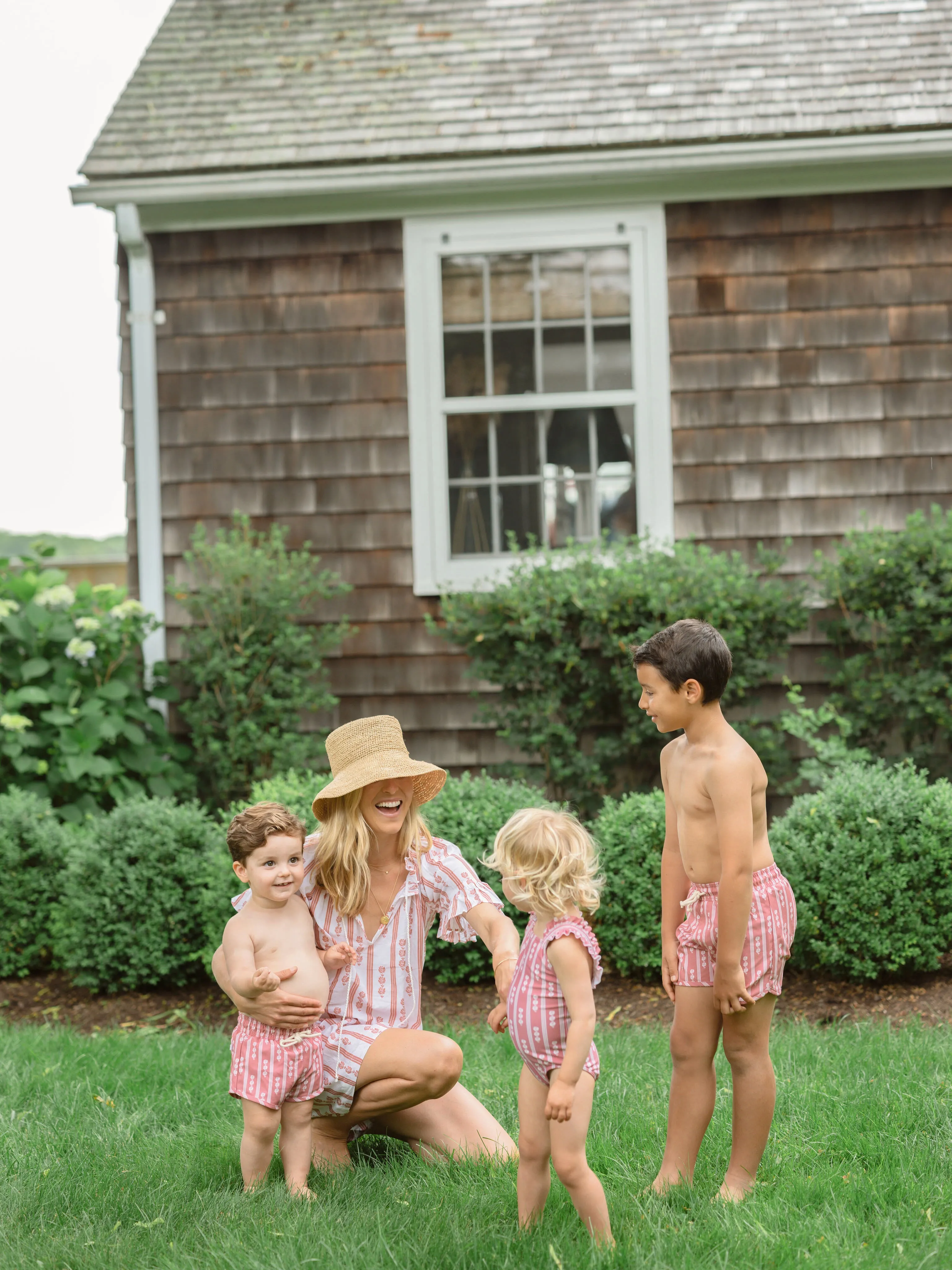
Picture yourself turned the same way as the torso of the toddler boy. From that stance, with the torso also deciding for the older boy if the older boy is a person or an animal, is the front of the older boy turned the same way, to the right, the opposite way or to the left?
to the right

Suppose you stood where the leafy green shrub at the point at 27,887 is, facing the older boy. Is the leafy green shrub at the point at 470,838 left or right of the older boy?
left

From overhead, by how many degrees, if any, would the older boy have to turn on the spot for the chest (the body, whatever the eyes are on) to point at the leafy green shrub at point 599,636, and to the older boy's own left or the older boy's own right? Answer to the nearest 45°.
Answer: approximately 135° to the older boy's own right

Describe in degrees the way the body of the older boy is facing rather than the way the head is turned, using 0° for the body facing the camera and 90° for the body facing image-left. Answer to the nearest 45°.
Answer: approximately 45°

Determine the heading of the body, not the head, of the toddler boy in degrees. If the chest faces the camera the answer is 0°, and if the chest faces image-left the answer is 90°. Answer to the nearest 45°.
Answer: approximately 315°

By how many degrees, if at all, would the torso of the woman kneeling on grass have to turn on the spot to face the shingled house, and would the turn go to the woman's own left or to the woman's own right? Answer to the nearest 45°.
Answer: approximately 135° to the woman's own left
